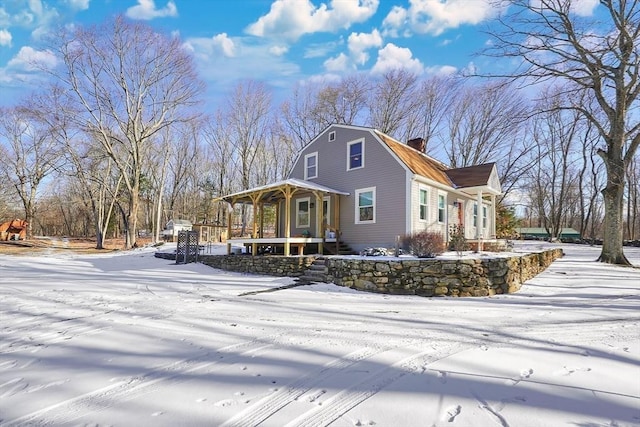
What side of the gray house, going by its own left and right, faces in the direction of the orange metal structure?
back

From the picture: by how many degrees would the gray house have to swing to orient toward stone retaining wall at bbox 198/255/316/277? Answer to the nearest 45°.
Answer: approximately 90° to its right

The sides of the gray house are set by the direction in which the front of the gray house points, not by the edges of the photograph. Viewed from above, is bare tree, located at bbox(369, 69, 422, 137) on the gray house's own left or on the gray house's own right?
on the gray house's own left

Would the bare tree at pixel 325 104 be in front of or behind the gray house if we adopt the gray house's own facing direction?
behind

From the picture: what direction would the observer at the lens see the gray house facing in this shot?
facing the viewer and to the right of the viewer

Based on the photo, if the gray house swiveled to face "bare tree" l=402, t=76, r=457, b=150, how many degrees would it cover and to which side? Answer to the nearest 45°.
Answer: approximately 135° to its left

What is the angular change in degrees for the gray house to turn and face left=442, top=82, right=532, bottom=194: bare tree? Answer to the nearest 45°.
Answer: approximately 90° to its left

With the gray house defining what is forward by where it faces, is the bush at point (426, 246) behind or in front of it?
in front
